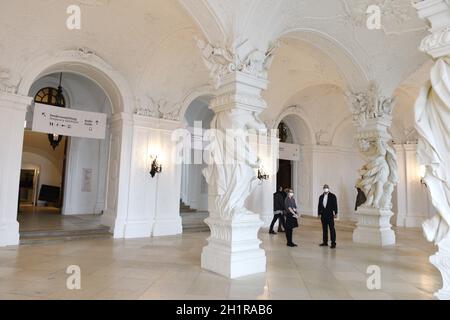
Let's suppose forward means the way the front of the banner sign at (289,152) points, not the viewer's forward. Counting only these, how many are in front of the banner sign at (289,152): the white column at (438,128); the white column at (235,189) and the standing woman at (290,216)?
3

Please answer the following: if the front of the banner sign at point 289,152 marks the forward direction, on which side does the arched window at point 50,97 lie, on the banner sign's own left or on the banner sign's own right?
on the banner sign's own right

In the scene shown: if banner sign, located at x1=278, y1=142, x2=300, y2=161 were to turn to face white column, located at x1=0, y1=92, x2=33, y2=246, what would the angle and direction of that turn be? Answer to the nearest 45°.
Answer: approximately 45° to its right

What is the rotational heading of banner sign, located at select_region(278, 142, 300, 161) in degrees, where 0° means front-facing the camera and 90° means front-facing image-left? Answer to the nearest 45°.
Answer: approximately 0°

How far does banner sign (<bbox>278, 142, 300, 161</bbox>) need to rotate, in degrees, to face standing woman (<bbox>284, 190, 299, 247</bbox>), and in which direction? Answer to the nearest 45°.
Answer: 0° — it already faces them

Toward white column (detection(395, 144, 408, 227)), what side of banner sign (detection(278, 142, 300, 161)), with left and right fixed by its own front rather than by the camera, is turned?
left

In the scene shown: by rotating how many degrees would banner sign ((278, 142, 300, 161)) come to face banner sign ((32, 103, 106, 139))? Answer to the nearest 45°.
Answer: approximately 45° to its right

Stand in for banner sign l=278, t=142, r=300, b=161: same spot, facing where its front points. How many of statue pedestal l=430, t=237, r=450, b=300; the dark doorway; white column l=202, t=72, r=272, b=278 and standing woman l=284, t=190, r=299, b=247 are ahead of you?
3
